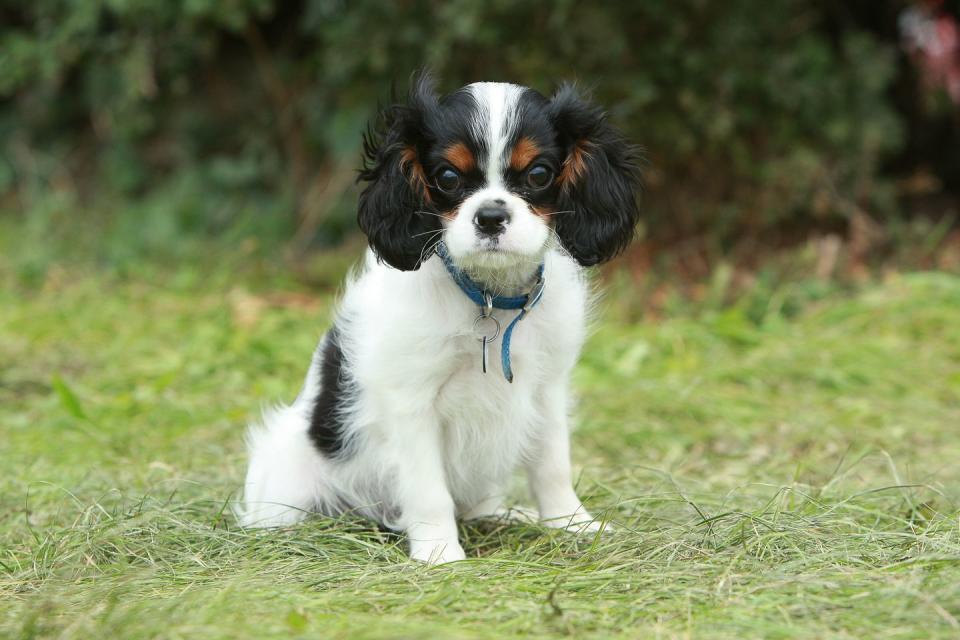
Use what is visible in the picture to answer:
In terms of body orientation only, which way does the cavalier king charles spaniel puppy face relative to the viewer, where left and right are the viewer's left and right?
facing the viewer and to the right of the viewer

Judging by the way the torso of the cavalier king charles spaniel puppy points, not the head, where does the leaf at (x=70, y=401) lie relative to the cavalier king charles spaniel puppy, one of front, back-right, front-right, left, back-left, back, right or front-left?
back
